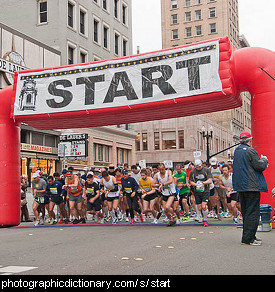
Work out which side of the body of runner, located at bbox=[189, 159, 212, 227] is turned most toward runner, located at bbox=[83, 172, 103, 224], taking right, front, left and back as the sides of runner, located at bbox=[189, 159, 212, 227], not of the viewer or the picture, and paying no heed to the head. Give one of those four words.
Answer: right

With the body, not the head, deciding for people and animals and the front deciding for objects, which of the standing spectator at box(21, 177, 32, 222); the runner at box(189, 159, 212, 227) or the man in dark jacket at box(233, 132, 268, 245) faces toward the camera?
the runner

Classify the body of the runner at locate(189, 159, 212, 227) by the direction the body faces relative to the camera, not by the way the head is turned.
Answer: toward the camera

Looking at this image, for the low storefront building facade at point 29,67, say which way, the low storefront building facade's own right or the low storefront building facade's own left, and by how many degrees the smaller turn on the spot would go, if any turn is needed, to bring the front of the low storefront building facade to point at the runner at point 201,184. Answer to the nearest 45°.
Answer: approximately 45° to the low storefront building facade's own right

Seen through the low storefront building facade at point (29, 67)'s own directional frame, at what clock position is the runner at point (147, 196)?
The runner is roughly at 1 o'clock from the low storefront building facade.

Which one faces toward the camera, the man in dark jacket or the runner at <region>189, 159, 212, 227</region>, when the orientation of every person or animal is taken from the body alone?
the runner

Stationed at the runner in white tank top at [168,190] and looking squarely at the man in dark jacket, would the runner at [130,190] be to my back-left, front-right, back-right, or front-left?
back-right

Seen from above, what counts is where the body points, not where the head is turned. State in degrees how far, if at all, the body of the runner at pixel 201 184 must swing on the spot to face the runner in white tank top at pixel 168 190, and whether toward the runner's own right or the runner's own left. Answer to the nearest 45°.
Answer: approximately 90° to the runner's own right

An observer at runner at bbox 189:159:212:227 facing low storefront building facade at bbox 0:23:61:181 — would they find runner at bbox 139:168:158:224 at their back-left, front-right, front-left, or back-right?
front-left

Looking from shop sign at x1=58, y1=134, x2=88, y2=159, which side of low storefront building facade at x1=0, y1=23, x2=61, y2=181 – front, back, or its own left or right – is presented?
left

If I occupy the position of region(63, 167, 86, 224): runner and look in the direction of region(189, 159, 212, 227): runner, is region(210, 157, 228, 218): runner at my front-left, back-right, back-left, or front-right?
front-left

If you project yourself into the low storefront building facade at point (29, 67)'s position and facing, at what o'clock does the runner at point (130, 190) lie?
The runner is roughly at 1 o'clock from the low storefront building facade.
